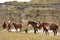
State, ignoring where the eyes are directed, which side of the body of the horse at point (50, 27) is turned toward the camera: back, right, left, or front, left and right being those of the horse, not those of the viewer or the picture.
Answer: left
